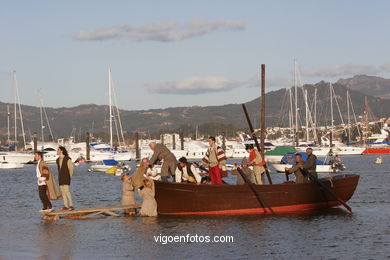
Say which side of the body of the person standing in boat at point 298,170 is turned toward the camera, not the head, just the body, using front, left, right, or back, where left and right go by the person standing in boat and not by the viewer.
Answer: left

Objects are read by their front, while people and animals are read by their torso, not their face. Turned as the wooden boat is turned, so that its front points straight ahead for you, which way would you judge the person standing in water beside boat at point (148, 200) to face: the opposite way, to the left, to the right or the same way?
the opposite way

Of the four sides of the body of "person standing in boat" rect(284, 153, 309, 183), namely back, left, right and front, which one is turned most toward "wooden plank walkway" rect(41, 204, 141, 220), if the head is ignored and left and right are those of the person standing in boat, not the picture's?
front

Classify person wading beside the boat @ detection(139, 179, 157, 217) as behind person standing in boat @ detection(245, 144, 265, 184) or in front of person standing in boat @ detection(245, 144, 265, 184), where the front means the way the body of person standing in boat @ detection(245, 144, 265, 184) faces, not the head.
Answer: in front

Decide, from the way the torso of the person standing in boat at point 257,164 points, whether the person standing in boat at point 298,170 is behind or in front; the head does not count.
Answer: behind

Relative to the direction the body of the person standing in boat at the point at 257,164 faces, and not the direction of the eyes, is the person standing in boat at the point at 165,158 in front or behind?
in front

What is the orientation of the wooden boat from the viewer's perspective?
to the viewer's right
